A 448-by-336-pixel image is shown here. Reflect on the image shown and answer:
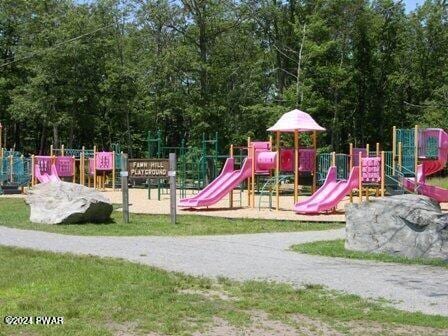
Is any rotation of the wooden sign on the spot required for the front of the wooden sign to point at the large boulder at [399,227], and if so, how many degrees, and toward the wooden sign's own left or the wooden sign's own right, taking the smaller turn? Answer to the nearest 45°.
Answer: approximately 45° to the wooden sign's own left

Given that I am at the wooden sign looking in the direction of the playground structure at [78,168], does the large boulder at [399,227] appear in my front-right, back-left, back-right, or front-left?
back-right

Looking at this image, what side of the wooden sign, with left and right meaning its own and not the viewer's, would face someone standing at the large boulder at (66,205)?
right

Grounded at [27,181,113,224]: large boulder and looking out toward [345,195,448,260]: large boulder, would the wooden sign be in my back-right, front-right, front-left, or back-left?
front-left

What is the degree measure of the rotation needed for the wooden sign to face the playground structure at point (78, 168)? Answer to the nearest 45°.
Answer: approximately 180°

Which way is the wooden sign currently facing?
toward the camera

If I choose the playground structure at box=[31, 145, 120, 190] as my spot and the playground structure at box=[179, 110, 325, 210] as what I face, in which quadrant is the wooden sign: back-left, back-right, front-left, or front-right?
front-right

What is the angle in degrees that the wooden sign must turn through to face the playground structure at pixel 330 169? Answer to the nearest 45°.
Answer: approximately 135° to its left

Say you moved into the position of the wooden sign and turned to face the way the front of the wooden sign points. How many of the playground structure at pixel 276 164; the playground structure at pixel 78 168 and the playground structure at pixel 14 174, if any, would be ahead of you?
0

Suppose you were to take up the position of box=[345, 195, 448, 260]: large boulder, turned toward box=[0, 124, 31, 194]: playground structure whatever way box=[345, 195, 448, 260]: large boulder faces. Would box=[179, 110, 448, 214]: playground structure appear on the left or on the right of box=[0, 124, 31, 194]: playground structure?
right

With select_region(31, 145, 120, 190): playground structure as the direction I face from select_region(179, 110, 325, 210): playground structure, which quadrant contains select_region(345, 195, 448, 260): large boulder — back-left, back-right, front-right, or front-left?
back-left

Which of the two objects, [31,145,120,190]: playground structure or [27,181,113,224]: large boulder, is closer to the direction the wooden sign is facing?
the large boulder
